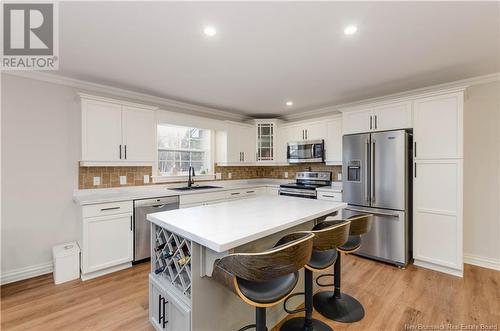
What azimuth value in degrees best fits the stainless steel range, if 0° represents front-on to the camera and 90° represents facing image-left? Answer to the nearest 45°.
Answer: approximately 45°

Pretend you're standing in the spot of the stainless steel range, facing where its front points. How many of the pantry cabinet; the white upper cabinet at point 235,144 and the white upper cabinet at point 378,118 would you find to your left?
2

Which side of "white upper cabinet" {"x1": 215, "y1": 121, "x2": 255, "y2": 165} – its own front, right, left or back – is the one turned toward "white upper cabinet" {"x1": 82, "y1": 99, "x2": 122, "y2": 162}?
right

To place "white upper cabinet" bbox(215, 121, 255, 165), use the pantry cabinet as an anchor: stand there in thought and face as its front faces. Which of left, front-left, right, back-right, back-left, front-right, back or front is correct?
right

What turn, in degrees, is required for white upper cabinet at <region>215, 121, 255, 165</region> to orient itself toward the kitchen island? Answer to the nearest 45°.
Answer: approximately 45° to its right

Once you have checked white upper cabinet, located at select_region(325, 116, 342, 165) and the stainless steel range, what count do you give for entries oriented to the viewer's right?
0

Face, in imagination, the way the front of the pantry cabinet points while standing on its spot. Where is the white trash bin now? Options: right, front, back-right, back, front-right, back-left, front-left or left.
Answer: front-right

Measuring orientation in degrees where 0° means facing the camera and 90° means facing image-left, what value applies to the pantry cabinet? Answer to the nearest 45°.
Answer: approximately 0°

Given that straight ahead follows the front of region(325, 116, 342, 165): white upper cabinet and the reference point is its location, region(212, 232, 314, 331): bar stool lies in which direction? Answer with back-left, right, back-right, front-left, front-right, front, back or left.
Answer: front-left
